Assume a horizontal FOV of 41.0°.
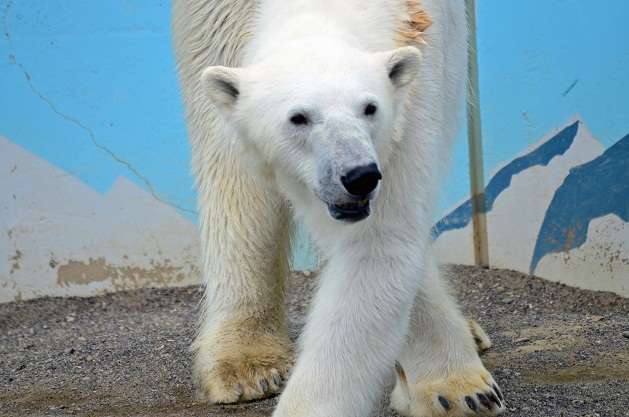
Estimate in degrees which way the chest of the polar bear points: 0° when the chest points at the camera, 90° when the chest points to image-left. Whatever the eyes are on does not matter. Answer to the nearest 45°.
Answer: approximately 0°
